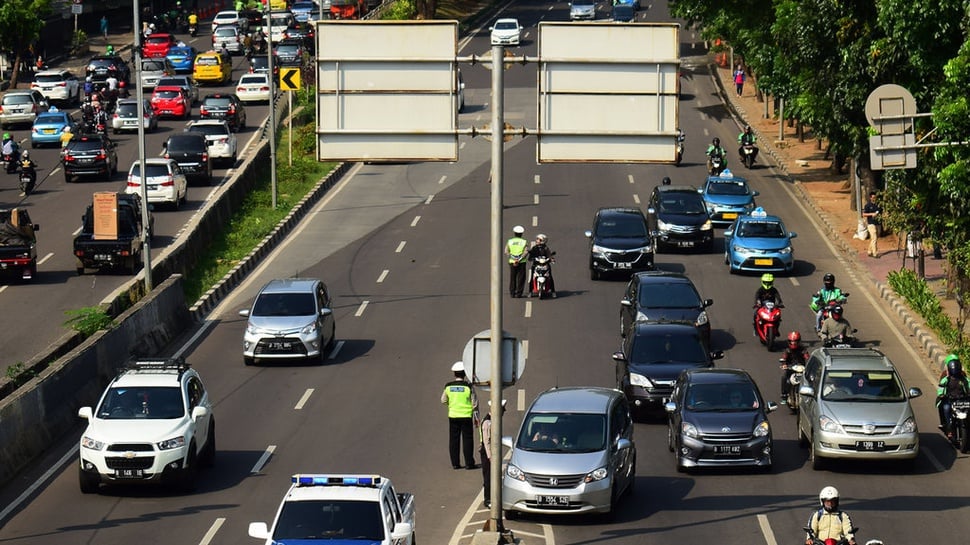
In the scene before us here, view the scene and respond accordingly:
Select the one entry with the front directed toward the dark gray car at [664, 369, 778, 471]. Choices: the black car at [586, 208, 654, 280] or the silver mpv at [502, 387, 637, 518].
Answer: the black car at [586, 208, 654, 280]

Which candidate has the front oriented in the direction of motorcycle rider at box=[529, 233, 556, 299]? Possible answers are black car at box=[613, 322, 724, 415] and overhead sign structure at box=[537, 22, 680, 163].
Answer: the overhead sign structure

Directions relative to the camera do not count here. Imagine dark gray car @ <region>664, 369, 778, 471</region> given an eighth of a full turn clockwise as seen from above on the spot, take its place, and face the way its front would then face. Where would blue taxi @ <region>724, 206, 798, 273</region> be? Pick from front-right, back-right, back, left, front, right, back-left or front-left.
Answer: back-right

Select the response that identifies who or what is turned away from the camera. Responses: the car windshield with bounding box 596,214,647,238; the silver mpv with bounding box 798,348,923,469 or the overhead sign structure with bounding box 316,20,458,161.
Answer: the overhead sign structure

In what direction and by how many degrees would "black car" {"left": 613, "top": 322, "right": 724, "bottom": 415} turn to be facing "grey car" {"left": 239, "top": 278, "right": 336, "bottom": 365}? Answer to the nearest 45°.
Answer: approximately 135° to its right

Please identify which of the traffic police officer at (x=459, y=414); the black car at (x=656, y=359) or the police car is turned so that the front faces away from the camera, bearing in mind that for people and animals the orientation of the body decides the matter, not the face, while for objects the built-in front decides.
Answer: the traffic police officer

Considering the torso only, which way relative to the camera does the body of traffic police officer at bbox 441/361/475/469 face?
away from the camera

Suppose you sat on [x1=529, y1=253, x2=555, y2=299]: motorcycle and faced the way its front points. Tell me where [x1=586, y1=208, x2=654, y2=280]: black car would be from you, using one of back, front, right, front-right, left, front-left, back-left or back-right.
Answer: back-left

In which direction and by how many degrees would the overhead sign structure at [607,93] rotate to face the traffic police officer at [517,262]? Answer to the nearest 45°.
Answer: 0° — it already faces them

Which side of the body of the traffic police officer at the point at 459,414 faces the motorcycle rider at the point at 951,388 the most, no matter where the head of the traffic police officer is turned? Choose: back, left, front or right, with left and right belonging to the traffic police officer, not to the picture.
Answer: right

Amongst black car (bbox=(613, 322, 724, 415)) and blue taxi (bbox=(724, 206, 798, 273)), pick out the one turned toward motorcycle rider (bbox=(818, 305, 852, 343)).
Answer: the blue taxi

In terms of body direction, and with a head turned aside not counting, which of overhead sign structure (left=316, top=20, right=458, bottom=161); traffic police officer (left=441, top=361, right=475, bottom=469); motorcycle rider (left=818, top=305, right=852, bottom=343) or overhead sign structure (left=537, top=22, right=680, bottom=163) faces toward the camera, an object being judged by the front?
the motorcycle rider

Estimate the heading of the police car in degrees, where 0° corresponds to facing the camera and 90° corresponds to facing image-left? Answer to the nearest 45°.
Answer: approximately 0°

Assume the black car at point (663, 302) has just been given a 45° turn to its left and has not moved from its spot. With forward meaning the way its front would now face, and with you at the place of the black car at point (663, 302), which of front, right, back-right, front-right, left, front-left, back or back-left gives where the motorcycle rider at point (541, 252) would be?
back
